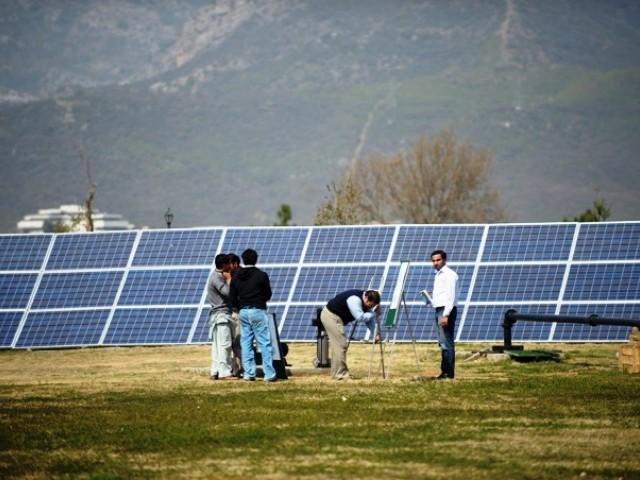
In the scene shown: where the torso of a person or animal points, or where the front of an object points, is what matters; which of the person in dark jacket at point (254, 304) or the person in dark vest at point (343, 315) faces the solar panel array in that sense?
the person in dark jacket at point (254, 304)

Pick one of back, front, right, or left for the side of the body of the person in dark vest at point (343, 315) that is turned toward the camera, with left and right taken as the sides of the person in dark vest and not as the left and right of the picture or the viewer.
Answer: right

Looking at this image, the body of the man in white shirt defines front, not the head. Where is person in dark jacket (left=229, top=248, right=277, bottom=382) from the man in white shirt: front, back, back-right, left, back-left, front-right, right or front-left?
front-right

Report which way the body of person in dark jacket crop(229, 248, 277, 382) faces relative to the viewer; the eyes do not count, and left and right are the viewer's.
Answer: facing away from the viewer

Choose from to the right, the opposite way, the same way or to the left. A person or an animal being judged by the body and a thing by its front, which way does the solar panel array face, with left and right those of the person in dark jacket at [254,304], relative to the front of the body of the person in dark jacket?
the opposite way

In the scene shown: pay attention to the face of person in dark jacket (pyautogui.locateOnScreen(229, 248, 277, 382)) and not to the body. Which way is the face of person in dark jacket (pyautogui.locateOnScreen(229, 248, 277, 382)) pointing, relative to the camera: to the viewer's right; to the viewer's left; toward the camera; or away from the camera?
away from the camera

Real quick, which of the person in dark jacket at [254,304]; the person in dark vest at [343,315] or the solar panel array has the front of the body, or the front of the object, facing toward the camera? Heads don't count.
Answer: the solar panel array

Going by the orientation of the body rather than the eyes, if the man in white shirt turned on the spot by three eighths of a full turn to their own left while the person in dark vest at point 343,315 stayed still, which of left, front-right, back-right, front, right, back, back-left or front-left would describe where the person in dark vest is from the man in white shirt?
back

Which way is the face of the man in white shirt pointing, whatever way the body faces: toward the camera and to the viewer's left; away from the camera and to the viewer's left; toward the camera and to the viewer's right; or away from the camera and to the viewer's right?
toward the camera and to the viewer's left

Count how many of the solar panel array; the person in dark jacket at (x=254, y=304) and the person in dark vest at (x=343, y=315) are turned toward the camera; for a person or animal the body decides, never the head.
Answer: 1

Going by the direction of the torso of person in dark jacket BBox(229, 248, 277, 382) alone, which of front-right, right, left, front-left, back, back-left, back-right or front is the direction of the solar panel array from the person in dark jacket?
front

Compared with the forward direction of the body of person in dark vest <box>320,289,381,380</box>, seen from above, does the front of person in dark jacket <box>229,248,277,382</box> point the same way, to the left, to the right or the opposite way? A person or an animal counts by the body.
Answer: to the left

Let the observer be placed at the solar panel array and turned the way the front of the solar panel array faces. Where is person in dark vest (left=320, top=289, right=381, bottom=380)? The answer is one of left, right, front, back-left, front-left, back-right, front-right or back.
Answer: front

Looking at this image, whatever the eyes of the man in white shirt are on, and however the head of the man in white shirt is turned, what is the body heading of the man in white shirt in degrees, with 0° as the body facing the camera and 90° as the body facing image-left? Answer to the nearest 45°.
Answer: approximately 45°

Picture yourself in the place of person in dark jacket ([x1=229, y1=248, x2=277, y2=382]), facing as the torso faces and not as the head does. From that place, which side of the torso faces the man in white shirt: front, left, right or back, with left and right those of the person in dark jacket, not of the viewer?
right

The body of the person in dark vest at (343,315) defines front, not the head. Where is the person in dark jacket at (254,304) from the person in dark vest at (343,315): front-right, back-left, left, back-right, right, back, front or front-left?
back

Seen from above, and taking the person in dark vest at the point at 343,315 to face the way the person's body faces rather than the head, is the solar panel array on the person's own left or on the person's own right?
on the person's own left

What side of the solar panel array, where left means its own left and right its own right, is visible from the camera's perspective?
front
